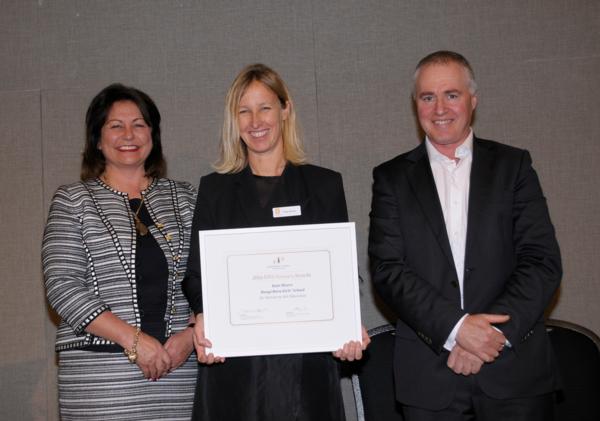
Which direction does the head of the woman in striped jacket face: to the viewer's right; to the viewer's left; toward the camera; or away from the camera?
toward the camera

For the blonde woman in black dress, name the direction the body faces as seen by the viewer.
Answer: toward the camera

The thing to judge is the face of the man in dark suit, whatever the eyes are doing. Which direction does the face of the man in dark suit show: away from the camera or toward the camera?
toward the camera

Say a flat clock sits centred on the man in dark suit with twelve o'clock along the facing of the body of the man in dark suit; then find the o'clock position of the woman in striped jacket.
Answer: The woman in striped jacket is roughly at 3 o'clock from the man in dark suit.

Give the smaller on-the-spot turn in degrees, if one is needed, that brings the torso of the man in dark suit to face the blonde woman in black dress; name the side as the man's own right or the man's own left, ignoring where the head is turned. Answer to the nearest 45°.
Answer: approximately 90° to the man's own right

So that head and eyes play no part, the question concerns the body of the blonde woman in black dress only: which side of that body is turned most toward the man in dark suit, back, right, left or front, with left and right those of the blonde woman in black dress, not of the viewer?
left

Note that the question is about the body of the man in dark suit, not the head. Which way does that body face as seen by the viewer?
toward the camera

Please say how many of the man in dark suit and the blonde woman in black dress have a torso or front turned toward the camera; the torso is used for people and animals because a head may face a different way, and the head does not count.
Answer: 2

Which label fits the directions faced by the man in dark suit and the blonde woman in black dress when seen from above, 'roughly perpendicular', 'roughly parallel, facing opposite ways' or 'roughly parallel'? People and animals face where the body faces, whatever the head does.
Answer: roughly parallel

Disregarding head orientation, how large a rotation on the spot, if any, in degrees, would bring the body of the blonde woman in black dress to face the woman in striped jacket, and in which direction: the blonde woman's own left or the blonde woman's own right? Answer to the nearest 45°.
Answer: approximately 90° to the blonde woman's own right
